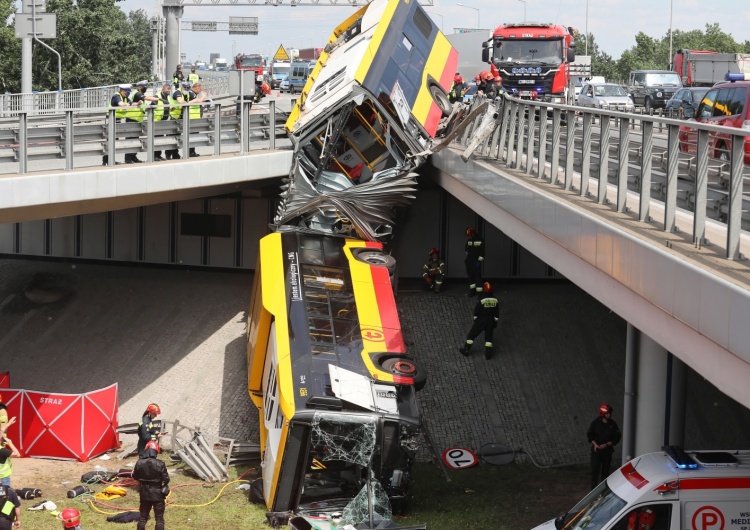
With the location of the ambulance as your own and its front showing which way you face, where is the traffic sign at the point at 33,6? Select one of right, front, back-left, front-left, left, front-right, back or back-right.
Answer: right

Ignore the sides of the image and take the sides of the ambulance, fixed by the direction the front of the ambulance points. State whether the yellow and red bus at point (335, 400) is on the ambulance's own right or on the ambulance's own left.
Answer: on the ambulance's own right

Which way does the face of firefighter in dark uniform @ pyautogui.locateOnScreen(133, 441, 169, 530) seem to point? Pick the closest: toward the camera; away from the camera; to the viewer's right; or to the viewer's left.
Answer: away from the camera

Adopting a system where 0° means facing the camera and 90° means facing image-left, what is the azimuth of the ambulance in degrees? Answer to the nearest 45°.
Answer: approximately 45°

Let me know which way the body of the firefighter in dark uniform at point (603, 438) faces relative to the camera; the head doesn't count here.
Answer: toward the camera

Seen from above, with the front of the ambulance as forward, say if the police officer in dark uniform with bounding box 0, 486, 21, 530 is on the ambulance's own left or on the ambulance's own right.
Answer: on the ambulance's own right

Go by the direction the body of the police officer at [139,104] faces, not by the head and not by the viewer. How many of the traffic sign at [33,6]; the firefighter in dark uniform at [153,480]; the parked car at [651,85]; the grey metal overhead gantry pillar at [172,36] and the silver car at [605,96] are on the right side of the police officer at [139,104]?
1
